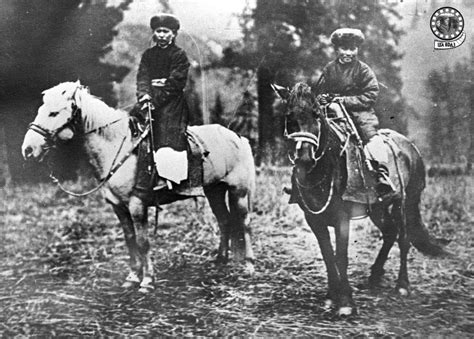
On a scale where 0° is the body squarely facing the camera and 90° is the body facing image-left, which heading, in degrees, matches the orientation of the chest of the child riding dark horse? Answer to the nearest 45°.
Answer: approximately 45°

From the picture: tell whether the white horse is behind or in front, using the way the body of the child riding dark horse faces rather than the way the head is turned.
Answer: in front

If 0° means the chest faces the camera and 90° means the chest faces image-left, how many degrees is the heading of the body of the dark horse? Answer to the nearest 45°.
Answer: approximately 45°

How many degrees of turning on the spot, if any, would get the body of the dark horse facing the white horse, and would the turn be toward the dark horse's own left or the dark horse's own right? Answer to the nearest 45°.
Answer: approximately 45° to the dark horse's own right
